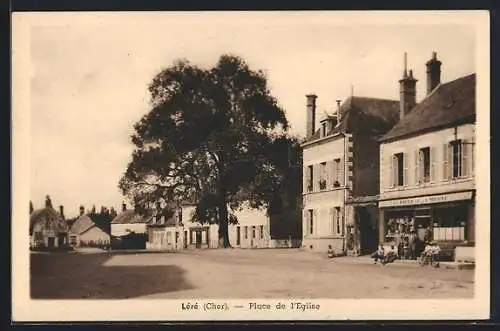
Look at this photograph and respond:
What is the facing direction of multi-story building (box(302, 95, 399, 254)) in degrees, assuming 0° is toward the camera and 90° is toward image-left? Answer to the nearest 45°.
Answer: approximately 45°

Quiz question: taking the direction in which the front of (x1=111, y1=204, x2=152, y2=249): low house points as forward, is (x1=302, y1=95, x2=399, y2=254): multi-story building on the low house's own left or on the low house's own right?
on the low house's own left

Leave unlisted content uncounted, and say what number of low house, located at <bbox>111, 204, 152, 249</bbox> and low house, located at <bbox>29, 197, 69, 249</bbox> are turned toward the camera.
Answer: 2

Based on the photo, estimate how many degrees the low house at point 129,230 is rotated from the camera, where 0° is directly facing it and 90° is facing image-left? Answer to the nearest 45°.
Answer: approximately 0°

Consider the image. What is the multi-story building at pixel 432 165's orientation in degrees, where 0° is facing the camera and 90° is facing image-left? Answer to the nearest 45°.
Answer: approximately 45°

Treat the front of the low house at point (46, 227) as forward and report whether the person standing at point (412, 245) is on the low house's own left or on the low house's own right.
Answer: on the low house's own left

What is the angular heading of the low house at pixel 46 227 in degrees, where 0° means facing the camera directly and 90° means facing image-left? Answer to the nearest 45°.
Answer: approximately 0°

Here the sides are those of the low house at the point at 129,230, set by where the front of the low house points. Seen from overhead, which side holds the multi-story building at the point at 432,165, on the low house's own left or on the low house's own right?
on the low house's own left
